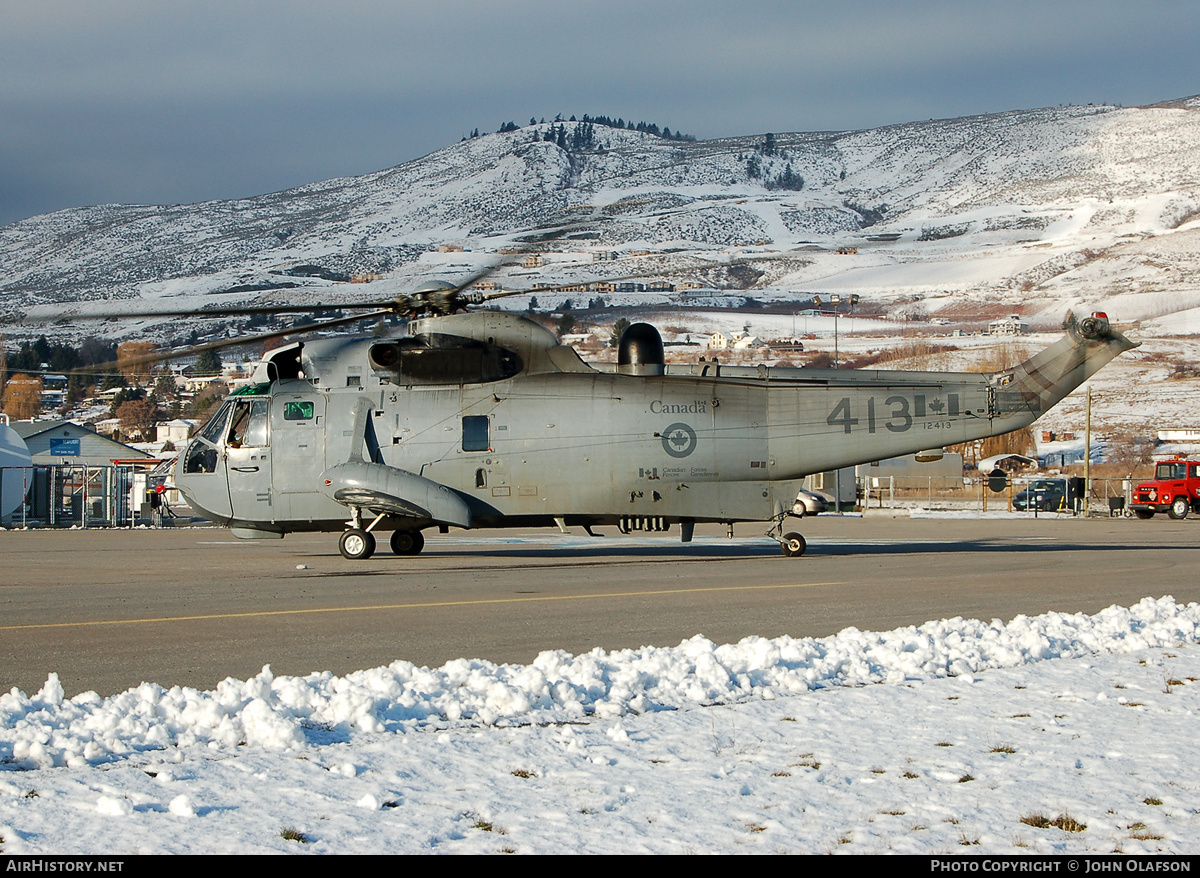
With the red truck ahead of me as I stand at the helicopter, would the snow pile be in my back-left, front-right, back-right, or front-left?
back-right

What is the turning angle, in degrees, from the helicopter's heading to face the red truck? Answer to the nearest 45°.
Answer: approximately 135° to its right

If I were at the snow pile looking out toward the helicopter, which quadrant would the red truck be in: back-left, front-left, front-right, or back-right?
front-right

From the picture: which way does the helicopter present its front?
to the viewer's left

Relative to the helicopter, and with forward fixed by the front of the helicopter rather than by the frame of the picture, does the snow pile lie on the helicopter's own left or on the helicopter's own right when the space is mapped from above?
on the helicopter's own left

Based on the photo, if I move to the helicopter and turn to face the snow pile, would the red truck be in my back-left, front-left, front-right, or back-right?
back-left
